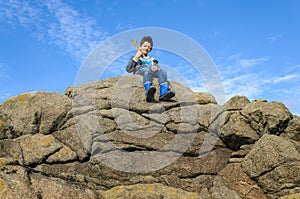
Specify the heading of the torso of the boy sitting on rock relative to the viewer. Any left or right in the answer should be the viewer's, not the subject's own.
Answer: facing the viewer and to the right of the viewer
